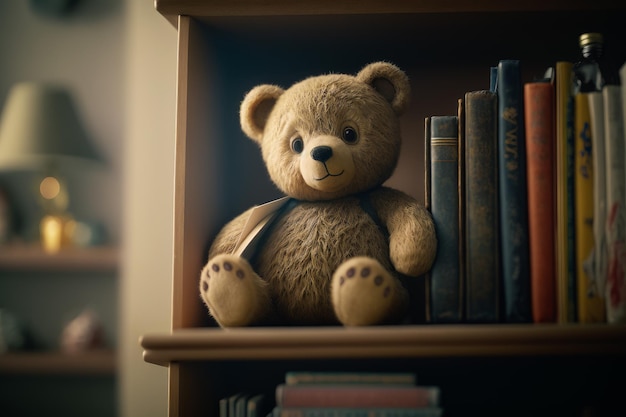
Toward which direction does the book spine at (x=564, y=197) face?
toward the camera

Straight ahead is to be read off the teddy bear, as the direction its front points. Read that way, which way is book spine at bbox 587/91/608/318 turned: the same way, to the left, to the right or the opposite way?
the same way

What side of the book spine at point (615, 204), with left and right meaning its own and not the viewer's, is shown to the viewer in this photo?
front

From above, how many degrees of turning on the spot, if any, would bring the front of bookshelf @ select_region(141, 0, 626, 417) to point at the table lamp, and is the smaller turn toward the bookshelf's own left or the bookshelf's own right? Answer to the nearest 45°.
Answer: approximately 135° to the bookshelf's own right

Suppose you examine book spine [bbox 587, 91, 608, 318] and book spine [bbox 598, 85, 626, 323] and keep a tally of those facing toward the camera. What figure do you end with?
2

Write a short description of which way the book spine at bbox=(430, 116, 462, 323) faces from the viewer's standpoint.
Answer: facing the viewer

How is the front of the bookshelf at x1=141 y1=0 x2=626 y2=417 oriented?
toward the camera
